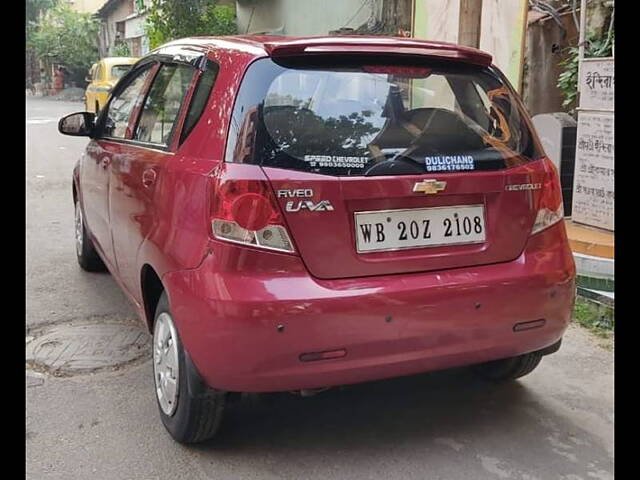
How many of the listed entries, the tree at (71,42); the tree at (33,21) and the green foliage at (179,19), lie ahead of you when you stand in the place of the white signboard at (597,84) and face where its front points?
0

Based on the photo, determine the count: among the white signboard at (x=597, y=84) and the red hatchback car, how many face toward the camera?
1

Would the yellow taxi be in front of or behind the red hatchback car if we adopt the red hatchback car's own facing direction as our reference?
in front

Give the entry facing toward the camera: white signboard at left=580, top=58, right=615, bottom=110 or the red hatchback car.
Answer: the white signboard

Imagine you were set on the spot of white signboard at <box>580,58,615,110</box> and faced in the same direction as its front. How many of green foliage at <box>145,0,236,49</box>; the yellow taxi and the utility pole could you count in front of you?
0

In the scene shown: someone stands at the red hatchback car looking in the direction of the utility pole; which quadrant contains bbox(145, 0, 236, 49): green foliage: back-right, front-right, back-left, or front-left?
front-left

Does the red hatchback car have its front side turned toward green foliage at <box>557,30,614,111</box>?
no

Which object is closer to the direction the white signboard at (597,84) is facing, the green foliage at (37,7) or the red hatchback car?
the red hatchback car

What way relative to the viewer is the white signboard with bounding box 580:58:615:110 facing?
toward the camera

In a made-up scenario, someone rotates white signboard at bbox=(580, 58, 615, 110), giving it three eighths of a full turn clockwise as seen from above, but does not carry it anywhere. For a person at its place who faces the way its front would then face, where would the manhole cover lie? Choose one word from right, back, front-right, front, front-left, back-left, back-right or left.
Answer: left

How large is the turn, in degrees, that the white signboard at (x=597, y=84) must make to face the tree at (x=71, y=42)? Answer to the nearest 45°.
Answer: approximately 135° to its right

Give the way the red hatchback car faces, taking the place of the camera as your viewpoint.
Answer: facing away from the viewer and to the left of the viewer

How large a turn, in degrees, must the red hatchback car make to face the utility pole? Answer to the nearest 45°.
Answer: approximately 45° to its right
